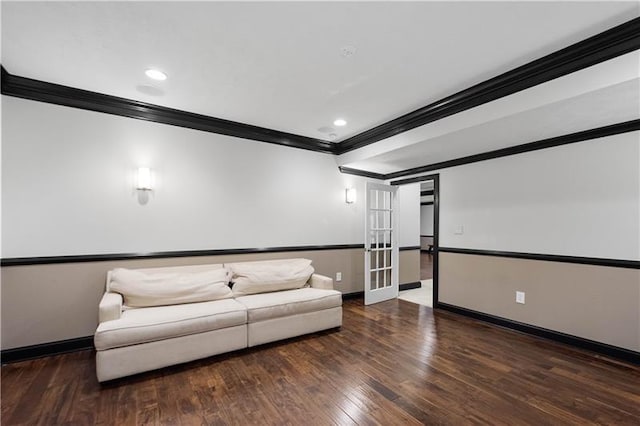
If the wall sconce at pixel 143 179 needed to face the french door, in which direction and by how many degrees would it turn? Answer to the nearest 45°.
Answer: approximately 90° to its left

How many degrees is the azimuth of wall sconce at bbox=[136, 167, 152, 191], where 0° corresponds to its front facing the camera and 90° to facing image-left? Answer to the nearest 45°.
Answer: approximately 0°

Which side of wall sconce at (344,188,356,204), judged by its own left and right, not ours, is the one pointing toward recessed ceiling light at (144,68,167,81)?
right

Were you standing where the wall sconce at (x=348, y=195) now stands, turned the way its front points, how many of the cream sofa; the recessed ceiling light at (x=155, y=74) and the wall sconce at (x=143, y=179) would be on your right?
3

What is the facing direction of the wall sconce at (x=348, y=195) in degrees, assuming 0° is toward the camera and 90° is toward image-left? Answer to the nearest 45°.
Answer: approximately 315°

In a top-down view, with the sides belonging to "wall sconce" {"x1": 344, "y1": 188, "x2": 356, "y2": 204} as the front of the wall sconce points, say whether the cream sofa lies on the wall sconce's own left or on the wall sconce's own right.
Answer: on the wall sconce's own right

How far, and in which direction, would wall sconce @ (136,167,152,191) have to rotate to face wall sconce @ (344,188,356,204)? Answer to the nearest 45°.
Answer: approximately 90° to its left
